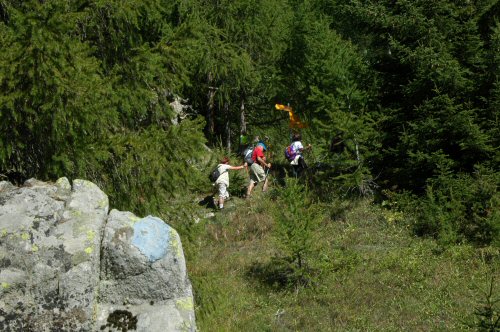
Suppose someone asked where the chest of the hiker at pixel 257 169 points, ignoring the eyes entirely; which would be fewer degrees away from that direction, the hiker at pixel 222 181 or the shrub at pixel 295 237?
the shrub

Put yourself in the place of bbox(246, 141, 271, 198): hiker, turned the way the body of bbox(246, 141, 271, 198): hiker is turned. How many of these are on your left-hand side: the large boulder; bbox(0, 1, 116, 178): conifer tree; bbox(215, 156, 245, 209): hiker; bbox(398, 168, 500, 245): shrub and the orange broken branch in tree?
1

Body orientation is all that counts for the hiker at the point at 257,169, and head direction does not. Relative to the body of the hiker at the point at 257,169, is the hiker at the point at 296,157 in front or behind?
in front

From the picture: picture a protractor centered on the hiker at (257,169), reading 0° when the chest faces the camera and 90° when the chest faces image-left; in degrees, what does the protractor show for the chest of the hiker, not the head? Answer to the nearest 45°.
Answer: approximately 270°

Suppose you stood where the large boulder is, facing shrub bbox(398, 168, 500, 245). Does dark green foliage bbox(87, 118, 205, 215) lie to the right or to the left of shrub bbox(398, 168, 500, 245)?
left

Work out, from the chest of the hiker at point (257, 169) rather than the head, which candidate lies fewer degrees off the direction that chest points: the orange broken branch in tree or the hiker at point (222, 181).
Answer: the orange broken branch in tree

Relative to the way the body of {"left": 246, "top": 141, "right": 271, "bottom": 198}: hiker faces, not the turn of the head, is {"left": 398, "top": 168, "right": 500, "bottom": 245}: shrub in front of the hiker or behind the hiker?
in front

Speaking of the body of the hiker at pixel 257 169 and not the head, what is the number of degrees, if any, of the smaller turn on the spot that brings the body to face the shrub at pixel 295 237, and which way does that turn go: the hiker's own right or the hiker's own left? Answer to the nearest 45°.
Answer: approximately 90° to the hiker's own right
